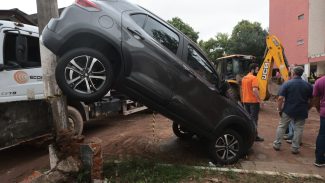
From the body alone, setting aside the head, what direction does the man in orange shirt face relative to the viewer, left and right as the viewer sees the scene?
facing away from the viewer and to the right of the viewer

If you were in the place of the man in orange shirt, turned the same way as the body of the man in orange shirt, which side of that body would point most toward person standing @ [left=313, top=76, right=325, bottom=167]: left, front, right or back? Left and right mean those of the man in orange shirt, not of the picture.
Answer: right

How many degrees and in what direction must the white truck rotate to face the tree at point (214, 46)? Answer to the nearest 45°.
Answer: approximately 180°

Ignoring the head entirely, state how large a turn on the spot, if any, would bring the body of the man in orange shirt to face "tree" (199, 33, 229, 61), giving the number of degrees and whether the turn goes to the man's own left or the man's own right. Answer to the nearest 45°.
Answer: approximately 45° to the man's own left

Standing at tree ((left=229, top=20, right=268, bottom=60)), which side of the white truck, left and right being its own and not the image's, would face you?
back

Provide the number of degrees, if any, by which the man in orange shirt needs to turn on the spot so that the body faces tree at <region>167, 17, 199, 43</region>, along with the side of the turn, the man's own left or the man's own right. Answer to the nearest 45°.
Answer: approximately 45° to the man's own left

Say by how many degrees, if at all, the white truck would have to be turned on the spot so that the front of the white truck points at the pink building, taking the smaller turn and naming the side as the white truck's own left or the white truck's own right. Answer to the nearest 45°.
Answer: approximately 180°

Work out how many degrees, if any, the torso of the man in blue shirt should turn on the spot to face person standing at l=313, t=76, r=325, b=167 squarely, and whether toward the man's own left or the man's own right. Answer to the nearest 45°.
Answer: approximately 135° to the man's own right

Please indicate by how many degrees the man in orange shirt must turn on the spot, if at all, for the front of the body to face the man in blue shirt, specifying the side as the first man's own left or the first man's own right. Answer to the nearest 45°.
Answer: approximately 90° to the first man's own right

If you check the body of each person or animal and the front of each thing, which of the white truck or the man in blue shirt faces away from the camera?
the man in blue shirt

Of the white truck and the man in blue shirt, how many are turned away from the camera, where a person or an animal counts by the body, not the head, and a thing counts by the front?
1

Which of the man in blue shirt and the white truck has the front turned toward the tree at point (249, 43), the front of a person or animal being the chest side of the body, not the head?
the man in blue shirt

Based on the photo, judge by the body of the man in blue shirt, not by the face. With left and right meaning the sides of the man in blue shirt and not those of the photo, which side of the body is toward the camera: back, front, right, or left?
back
